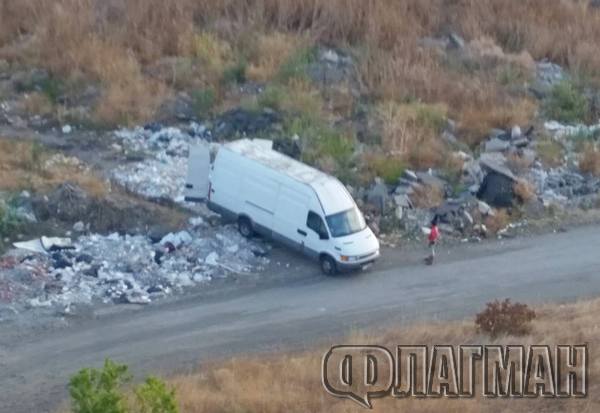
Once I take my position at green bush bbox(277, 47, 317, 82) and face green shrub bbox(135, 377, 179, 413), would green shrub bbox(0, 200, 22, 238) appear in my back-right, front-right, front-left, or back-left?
front-right

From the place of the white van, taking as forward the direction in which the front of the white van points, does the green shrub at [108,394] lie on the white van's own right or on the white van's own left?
on the white van's own right

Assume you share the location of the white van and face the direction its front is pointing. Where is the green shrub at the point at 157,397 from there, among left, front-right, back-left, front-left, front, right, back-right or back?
front-right

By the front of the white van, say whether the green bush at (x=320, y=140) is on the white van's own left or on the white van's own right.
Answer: on the white van's own left

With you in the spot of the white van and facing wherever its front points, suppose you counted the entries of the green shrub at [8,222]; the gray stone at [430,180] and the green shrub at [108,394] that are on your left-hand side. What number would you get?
1

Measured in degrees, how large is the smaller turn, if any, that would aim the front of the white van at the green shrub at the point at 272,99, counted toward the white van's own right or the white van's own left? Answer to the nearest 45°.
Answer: approximately 135° to the white van's own left

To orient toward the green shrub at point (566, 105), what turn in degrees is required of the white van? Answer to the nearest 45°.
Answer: approximately 90° to its left

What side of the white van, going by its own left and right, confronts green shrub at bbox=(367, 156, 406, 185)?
left

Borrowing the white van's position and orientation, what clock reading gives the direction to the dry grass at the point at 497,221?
The dry grass is roughly at 10 o'clock from the white van.

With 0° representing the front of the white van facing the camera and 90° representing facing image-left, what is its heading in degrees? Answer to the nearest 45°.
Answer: approximately 315°

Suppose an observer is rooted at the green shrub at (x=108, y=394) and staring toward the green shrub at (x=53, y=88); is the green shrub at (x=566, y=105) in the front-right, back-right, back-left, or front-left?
front-right

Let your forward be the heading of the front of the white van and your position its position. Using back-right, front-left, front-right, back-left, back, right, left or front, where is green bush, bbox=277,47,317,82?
back-left

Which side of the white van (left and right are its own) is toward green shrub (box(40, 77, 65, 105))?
back

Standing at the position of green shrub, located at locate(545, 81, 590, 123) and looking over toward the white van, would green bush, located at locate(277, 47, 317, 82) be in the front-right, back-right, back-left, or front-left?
front-right
